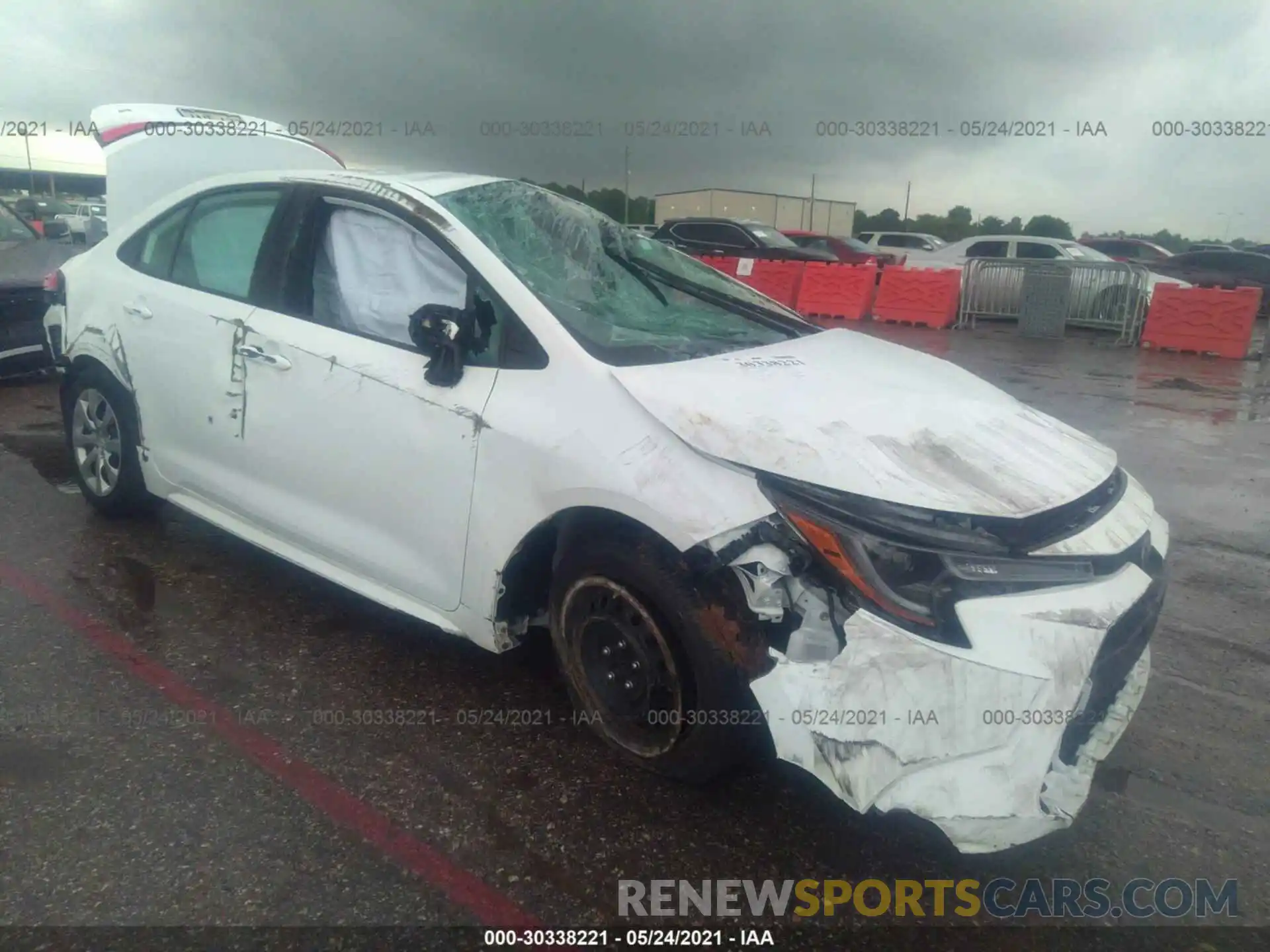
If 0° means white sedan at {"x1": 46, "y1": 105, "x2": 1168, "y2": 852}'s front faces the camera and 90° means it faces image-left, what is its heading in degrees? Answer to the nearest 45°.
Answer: approximately 315°

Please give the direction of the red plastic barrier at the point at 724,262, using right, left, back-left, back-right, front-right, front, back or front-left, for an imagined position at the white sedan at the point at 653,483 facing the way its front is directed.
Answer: back-left

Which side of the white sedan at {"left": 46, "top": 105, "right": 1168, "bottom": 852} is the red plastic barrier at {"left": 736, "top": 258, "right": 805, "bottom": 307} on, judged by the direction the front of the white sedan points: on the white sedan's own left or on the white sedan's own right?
on the white sedan's own left

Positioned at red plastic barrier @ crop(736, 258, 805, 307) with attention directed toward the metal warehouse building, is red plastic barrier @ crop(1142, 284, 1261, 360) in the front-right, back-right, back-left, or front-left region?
back-right

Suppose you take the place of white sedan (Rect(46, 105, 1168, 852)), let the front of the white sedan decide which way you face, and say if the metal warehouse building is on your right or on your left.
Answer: on your left

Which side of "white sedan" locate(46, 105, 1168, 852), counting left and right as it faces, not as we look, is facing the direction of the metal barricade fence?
left

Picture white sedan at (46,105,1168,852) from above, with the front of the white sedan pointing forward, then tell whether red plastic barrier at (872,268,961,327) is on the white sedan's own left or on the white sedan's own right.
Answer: on the white sedan's own left

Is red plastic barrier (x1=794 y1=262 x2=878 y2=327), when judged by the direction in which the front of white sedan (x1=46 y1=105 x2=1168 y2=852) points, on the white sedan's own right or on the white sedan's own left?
on the white sedan's own left
